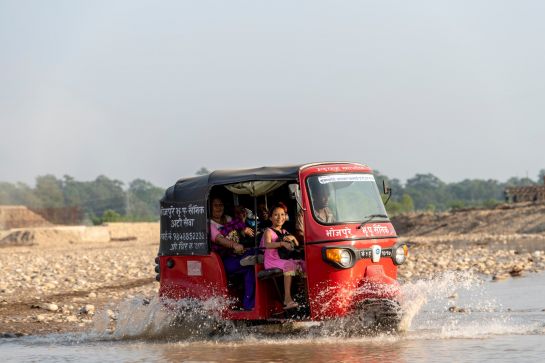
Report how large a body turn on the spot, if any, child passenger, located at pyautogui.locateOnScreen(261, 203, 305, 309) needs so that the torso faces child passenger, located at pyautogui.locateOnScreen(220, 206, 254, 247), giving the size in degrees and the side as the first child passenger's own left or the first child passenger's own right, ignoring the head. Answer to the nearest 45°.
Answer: approximately 180°

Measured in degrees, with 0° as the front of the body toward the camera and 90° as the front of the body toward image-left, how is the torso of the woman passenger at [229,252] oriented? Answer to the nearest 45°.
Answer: approximately 315°

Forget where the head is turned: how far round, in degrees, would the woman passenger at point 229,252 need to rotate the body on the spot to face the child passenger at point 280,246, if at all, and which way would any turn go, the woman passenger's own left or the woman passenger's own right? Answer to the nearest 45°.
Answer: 0° — they already face them

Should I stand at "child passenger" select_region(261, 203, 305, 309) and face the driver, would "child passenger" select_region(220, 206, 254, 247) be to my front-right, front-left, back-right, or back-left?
back-left

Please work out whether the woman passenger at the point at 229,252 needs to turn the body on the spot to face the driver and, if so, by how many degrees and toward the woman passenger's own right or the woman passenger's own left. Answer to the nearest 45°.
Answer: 0° — they already face them

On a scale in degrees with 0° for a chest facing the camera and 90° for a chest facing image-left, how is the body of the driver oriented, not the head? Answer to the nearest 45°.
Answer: approximately 315°

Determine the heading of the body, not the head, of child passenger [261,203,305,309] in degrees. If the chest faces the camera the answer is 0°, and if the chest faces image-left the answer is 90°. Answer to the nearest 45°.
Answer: approximately 315°
